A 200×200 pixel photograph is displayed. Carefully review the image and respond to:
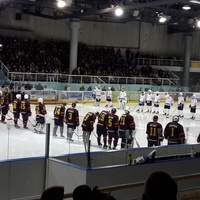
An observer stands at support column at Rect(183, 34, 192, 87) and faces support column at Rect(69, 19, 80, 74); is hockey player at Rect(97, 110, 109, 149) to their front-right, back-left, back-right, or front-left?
front-left

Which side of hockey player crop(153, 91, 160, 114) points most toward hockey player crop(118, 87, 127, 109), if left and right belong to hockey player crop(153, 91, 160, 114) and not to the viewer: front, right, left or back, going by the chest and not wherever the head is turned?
right

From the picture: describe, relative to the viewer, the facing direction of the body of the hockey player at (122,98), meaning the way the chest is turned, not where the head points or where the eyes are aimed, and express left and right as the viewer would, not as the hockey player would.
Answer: facing the viewer

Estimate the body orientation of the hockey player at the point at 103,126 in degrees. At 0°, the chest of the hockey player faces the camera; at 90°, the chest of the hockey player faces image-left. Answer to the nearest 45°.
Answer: approximately 225°

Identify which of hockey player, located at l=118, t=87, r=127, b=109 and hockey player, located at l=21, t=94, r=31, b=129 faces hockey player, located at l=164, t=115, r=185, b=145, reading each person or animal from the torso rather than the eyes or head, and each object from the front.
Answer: hockey player, located at l=118, t=87, r=127, b=109

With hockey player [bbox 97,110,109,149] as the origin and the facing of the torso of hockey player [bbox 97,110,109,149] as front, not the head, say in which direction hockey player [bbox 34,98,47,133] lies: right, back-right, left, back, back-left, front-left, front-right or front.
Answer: left

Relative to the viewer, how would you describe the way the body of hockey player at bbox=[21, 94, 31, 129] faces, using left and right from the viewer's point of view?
facing away from the viewer and to the right of the viewer

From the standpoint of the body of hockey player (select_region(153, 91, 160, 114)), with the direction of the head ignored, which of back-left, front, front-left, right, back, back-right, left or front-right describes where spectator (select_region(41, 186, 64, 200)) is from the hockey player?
front

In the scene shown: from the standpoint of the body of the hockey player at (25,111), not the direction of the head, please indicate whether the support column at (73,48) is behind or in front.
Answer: in front

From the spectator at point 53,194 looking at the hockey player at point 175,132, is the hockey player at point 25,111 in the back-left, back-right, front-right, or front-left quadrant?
front-left

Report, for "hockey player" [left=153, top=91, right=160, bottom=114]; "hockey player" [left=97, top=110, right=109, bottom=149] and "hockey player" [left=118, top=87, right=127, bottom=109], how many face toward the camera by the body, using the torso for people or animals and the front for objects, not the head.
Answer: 2

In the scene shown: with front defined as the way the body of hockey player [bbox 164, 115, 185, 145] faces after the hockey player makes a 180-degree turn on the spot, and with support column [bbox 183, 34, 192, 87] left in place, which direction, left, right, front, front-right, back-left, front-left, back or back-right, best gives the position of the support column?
back

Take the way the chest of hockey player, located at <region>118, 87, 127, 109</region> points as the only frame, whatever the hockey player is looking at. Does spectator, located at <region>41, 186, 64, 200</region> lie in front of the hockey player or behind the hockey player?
in front

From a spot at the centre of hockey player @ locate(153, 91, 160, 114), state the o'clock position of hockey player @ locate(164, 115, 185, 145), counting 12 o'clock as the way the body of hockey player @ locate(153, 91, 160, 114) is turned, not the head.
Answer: hockey player @ locate(164, 115, 185, 145) is roughly at 12 o'clock from hockey player @ locate(153, 91, 160, 114).

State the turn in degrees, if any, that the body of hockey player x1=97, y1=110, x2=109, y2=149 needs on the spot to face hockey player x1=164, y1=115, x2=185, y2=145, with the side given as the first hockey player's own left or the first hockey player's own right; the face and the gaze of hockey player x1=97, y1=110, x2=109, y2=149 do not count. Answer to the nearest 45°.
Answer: approximately 90° to the first hockey player's own right

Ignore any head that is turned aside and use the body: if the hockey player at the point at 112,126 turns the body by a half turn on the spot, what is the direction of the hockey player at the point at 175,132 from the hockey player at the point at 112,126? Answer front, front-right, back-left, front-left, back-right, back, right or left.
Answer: left

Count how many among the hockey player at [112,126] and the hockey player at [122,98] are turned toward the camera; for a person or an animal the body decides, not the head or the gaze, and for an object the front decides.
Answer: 1

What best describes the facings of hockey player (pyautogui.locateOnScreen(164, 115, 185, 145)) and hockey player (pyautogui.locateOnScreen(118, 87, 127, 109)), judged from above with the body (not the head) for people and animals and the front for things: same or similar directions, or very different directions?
very different directions

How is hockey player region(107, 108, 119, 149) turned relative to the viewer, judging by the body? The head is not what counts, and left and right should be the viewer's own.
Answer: facing away from the viewer and to the right of the viewer
